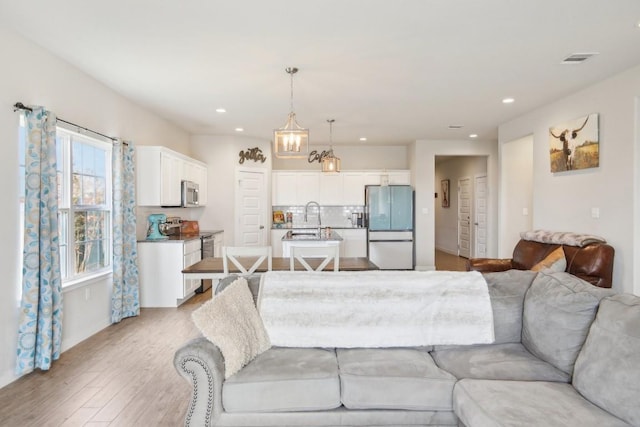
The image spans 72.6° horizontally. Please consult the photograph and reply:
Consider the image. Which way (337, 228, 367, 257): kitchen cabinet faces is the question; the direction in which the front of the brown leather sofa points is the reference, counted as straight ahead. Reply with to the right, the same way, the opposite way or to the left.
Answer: to the left

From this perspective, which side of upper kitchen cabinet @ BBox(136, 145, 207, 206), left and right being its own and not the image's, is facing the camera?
right

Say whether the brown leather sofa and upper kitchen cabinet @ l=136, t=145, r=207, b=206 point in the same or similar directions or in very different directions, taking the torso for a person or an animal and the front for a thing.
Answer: very different directions

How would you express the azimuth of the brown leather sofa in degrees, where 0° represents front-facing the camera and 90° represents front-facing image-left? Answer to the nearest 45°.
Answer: approximately 45°

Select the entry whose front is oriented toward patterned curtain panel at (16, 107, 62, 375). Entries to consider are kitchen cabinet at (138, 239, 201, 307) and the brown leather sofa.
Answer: the brown leather sofa

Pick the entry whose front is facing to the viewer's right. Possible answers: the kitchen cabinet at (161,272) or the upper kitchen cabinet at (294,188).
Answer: the kitchen cabinet

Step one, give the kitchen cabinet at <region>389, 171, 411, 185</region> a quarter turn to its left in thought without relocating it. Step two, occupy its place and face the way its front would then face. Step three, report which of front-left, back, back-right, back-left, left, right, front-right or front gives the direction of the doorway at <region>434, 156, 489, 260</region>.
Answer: front-left

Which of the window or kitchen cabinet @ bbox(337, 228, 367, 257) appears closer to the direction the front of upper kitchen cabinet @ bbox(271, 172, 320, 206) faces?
the window
